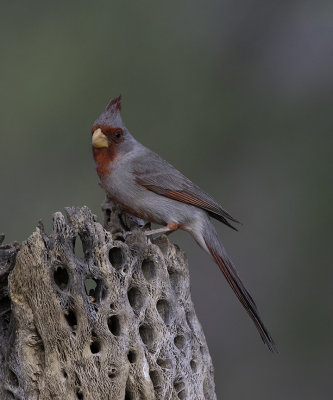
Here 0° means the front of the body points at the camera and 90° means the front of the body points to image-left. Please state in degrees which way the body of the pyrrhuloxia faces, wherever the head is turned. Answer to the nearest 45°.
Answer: approximately 90°
